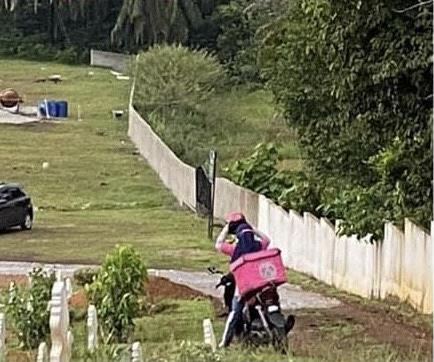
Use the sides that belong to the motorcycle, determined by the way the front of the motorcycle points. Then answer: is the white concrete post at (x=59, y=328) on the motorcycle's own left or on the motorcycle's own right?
on the motorcycle's own left

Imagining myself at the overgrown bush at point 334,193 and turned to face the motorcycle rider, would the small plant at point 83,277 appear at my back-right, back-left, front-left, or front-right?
front-right

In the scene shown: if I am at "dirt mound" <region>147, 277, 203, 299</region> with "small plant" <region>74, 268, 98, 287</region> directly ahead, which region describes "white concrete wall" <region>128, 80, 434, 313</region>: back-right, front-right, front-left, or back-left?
back-right

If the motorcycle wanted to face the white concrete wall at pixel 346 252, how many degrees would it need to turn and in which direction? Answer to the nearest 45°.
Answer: approximately 45° to its right

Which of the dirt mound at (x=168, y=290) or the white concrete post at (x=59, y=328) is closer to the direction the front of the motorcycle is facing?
the dirt mound

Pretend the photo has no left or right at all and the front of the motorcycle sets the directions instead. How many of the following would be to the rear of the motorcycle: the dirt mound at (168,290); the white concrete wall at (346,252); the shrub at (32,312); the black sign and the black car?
0

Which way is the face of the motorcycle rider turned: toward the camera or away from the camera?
away from the camera

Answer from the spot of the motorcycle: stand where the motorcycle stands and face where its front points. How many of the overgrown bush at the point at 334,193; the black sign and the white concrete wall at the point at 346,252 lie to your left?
0

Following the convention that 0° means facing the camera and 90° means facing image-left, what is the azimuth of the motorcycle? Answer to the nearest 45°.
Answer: approximately 135°

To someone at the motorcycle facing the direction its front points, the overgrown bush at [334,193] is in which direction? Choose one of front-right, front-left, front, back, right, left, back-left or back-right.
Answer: front-right

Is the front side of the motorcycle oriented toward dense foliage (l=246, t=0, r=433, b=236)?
no

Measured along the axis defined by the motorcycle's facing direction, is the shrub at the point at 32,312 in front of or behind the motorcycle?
in front
